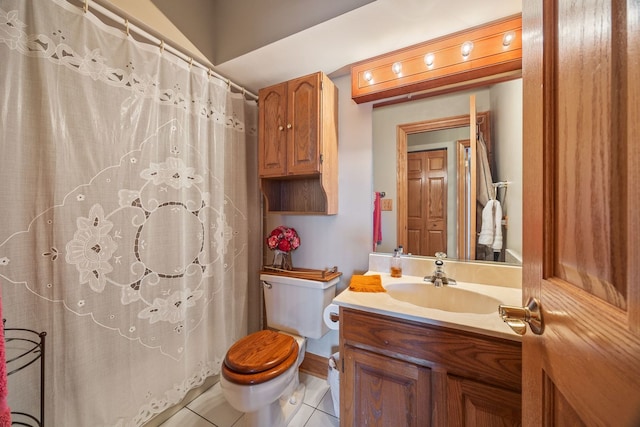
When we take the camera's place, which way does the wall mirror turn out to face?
facing the viewer and to the left of the viewer

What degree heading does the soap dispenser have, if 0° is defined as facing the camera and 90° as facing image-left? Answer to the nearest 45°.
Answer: approximately 45°

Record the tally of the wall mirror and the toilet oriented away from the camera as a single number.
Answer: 0

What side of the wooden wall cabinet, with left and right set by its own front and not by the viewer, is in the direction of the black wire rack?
front

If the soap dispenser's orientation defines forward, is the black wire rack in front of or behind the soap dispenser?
in front

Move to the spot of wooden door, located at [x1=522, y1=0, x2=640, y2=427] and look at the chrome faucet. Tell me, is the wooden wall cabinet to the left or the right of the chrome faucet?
left

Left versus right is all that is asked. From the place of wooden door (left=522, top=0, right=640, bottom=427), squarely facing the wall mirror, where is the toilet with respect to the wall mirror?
left

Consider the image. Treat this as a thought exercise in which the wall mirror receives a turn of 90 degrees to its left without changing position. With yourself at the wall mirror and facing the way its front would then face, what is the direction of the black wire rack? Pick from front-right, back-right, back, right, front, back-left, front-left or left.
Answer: right

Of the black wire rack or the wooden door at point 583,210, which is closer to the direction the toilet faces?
the black wire rack

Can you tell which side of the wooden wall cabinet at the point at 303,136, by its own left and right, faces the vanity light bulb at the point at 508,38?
left

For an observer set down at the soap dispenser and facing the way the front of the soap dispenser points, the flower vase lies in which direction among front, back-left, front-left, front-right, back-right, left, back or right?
front-right
